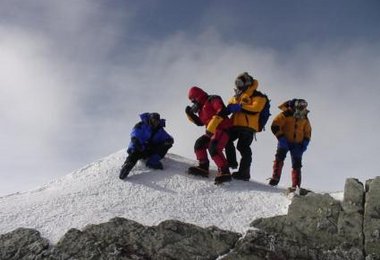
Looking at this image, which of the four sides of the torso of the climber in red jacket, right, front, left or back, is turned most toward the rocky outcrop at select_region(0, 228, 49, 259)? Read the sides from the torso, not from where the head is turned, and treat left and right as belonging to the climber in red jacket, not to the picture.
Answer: front

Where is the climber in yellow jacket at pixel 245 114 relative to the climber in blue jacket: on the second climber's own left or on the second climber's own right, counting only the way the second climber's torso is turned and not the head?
on the second climber's own left

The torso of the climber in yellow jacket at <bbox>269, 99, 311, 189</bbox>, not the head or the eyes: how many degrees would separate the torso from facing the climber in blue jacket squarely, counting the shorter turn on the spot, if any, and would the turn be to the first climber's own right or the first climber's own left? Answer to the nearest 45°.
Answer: approximately 90° to the first climber's own right

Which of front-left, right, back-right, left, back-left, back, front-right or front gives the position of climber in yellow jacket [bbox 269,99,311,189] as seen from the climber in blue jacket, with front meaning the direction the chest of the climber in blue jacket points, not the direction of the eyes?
left

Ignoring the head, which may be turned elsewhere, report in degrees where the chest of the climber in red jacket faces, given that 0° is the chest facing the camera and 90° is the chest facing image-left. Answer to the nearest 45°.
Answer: approximately 45°

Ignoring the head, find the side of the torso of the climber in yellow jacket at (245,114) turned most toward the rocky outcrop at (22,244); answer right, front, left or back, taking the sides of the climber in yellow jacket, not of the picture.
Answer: front
